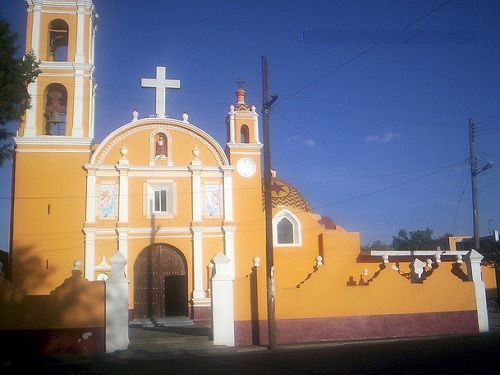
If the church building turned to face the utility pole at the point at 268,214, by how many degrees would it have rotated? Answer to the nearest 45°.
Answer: approximately 45° to its left

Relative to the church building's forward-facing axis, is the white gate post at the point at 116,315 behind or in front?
in front

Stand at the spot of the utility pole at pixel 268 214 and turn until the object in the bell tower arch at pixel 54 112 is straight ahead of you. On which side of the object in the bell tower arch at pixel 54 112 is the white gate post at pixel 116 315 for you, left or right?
left

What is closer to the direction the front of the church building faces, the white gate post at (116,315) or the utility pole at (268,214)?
the white gate post

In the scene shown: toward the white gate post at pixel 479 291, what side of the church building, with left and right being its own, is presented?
left

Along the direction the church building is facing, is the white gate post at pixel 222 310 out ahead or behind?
ahead

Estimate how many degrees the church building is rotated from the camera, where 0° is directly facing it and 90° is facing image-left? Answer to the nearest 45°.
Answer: approximately 0°
